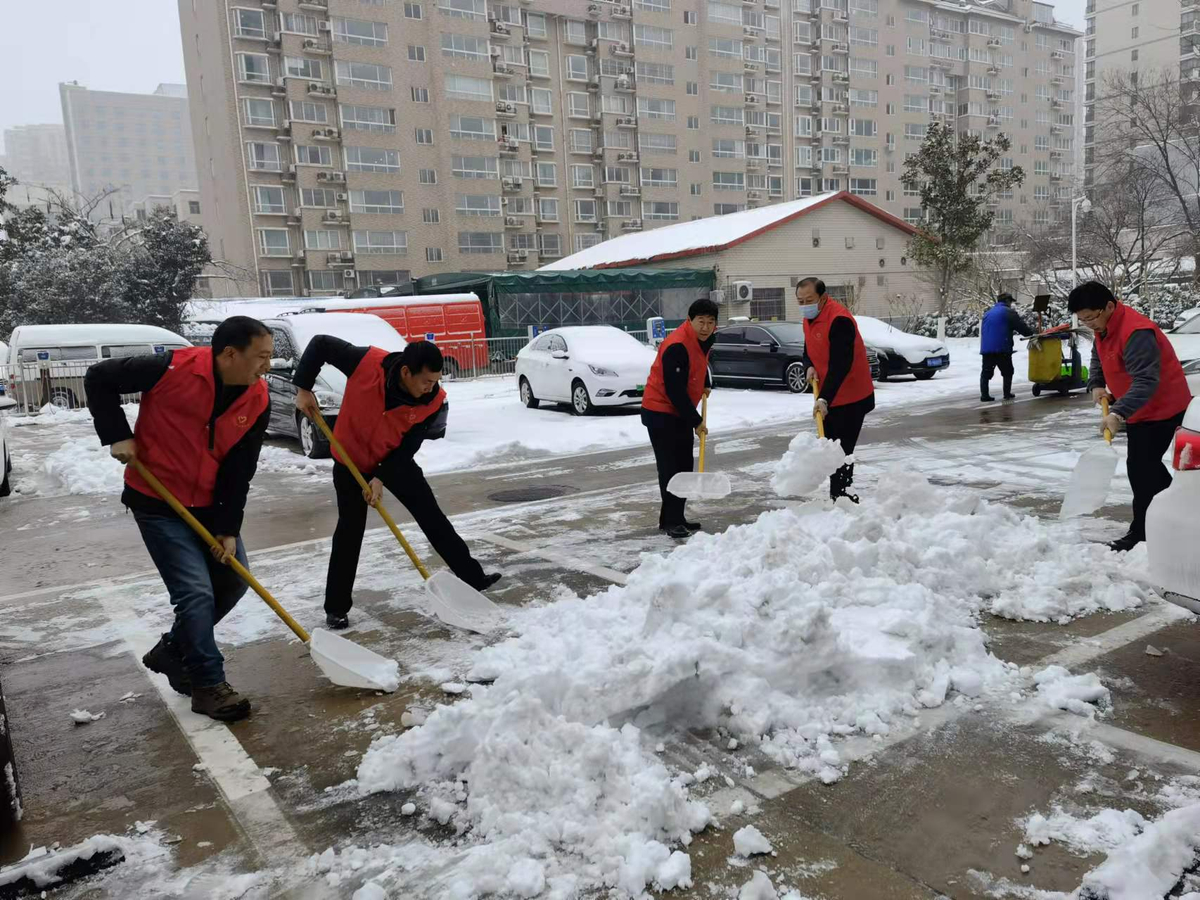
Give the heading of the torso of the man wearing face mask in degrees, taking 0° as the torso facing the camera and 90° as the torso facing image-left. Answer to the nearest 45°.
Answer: approximately 45°

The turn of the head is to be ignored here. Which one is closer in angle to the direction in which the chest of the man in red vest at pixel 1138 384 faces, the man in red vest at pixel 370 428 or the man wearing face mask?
the man in red vest

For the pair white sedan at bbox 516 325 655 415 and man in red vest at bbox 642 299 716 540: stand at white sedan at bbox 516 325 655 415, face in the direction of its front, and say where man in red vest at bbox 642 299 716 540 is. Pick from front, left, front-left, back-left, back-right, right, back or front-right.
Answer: front-right

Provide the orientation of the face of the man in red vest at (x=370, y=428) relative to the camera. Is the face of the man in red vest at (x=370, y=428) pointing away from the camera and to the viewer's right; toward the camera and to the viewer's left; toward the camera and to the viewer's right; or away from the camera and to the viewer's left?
toward the camera and to the viewer's right

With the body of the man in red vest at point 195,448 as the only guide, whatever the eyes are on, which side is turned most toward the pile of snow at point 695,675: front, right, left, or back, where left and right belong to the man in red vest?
front

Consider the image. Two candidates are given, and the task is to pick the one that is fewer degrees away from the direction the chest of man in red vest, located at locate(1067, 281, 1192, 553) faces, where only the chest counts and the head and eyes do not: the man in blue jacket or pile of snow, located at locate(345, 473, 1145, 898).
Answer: the pile of snow

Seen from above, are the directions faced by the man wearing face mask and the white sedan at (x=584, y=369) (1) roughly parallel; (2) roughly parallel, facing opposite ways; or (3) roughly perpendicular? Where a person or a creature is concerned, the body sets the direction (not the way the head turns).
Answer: roughly perpendicular

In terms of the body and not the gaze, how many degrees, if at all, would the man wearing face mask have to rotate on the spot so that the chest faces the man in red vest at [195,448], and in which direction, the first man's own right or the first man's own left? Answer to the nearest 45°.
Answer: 0° — they already face them

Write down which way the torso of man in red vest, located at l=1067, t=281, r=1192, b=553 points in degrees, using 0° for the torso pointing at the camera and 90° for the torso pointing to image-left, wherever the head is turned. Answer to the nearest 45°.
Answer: approximately 45°

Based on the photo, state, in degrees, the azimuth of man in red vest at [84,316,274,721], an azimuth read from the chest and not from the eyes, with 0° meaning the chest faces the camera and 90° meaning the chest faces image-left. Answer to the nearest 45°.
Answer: approximately 315°

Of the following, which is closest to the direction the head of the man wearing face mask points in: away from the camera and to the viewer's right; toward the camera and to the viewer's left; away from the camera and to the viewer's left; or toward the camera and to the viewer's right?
toward the camera and to the viewer's left

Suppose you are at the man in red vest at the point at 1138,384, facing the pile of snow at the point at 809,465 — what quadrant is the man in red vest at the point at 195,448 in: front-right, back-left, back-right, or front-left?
front-left

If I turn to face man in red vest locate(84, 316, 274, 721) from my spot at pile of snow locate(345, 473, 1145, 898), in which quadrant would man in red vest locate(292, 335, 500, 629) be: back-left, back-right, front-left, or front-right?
front-right

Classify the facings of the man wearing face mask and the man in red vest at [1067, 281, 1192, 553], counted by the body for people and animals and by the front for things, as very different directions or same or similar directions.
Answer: same or similar directions
